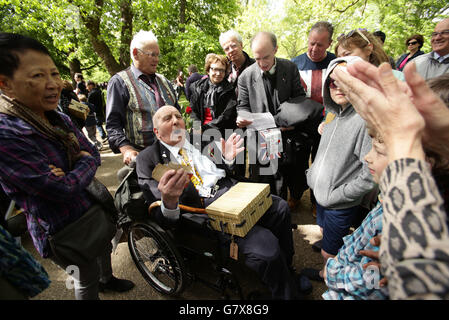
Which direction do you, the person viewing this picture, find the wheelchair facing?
facing the viewer and to the right of the viewer

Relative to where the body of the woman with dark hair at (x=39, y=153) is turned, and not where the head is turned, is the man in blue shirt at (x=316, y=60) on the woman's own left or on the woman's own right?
on the woman's own left

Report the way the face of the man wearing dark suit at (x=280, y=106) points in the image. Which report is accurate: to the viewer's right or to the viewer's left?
to the viewer's left

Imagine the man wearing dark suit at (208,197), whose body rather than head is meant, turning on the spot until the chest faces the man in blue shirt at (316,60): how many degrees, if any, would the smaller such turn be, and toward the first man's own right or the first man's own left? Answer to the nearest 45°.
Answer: approximately 90° to the first man's own left

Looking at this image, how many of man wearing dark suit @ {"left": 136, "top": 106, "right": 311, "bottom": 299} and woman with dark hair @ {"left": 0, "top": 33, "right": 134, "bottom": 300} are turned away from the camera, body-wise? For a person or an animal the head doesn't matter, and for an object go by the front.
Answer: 0

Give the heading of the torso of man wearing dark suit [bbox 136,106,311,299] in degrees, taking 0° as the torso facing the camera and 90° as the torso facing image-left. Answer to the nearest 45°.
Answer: approximately 315°

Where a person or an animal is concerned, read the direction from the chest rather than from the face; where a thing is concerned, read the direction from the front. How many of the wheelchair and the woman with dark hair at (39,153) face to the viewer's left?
0

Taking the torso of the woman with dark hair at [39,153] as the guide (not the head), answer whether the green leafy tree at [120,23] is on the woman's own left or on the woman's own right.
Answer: on the woman's own left
